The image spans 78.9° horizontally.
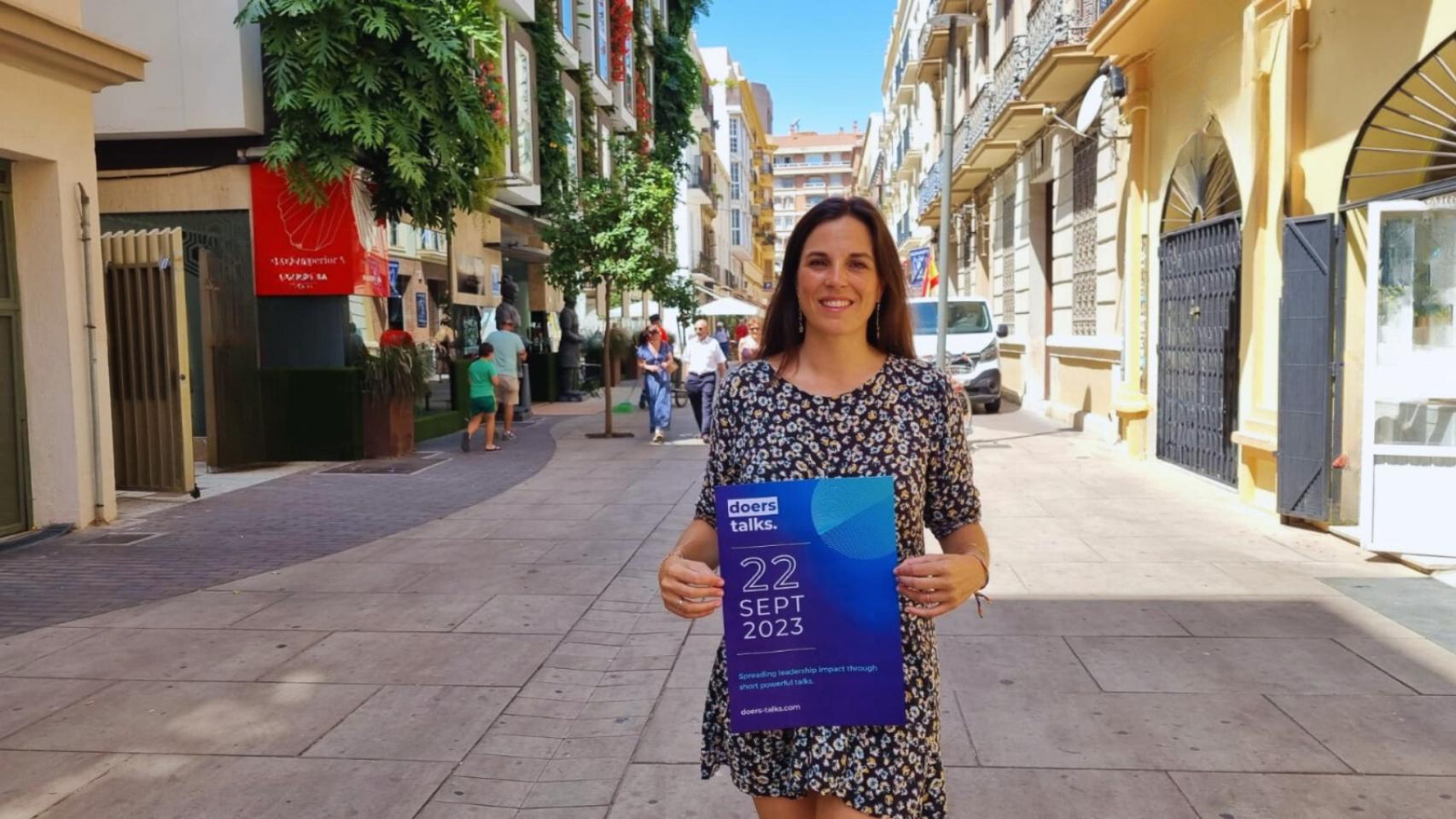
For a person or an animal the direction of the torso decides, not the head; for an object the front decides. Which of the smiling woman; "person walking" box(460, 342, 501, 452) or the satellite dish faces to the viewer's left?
the satellite dish

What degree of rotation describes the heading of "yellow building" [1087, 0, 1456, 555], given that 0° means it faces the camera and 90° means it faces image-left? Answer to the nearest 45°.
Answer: approximately 45°

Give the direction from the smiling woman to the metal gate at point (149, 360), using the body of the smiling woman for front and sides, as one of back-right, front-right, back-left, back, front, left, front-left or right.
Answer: back-right

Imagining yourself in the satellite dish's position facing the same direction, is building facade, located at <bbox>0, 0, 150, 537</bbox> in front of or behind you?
in front

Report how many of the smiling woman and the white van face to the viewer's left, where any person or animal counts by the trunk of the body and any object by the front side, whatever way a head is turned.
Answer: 0

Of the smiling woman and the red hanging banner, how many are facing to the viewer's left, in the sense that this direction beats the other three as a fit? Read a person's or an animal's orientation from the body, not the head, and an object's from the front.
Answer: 0

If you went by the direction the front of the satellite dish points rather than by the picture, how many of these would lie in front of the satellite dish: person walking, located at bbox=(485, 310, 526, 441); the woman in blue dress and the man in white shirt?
3

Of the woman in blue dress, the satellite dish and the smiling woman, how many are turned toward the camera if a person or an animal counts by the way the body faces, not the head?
2

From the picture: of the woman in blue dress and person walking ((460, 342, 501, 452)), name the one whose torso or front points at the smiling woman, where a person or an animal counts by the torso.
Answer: the woman in blue dress

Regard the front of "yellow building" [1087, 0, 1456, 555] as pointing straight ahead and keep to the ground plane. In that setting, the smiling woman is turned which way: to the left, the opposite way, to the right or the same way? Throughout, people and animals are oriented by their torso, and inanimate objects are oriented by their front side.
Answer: to the left

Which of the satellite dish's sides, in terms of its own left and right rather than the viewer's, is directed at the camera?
left
